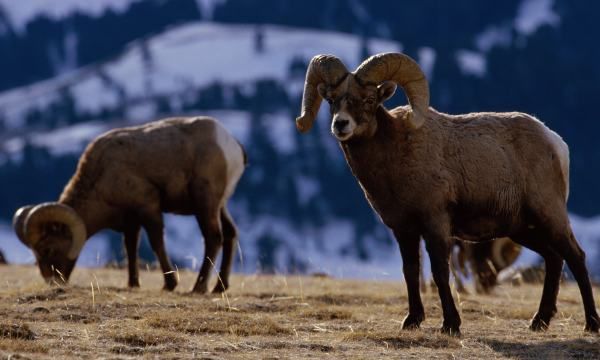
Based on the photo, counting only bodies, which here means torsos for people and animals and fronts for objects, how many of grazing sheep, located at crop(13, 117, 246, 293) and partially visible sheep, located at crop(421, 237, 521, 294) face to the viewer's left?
1

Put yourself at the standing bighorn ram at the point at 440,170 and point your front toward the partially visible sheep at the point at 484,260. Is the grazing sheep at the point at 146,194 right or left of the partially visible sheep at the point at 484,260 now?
left

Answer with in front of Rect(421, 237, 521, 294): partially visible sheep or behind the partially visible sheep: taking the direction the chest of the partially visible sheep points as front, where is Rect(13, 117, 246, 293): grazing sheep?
behind

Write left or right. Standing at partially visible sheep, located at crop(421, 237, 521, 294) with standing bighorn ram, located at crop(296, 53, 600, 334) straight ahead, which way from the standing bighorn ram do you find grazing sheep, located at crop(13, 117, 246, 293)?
right

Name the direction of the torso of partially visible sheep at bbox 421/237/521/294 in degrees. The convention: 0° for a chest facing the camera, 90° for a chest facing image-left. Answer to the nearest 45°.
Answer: approximately 270°

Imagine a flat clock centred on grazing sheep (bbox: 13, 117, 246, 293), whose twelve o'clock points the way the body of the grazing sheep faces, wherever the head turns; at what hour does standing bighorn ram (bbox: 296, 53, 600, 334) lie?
The standing bighorn ram is roughly at 8 o'clock from the grazing sheep.

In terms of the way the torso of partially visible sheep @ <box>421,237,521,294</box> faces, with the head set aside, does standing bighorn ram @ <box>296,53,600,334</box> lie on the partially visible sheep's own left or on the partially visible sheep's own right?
on the partially visible sheep's own right

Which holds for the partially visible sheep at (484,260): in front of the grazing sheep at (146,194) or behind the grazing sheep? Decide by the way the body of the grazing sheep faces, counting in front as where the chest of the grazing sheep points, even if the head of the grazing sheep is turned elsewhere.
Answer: behind

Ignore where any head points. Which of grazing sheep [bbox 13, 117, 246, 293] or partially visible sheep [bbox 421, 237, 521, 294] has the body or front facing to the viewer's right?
the partially visible sheep

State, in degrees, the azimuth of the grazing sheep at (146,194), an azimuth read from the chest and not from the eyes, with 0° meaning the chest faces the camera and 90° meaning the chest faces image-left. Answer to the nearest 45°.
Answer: approximately 90°

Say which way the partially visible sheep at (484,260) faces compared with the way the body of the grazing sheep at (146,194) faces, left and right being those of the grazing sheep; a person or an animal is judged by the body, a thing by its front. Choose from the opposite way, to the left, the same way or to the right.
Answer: the opposite way
